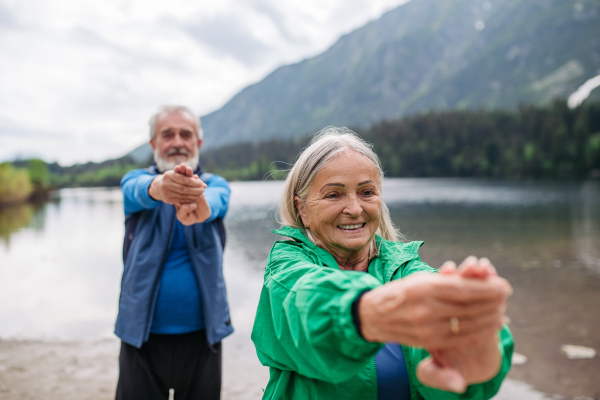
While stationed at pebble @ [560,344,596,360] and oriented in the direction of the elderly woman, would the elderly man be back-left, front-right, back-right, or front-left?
front-right

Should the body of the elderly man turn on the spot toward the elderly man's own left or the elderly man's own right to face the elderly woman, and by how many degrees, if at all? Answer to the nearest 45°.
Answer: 0° — they already face them

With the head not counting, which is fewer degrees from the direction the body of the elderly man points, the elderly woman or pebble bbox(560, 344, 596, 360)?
the elderly woman

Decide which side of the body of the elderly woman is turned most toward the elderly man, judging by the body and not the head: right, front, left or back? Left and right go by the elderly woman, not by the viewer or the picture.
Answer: back

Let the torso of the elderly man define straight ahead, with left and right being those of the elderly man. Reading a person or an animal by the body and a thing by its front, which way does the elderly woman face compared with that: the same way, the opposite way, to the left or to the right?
the same way

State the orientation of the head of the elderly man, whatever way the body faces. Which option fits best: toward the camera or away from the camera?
toward the camera

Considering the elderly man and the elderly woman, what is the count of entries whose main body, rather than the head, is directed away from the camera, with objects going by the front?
0

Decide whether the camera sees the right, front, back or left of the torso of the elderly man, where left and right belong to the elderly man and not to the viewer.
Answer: front

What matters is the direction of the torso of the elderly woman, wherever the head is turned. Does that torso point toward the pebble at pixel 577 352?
no

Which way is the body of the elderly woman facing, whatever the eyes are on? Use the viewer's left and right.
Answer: facing the viewer and to the right of the viewer
